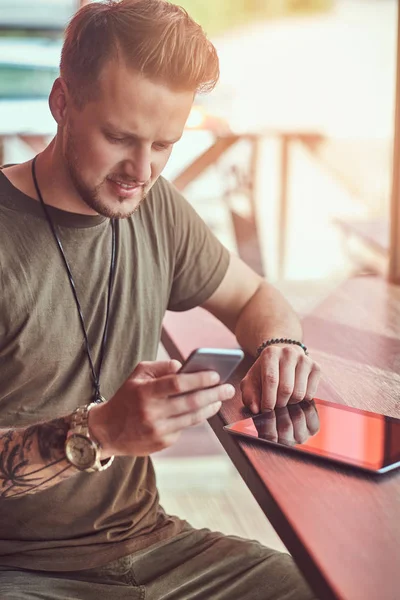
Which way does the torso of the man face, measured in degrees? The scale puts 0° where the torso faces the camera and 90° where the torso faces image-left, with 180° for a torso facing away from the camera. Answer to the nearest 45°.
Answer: approximately 315°

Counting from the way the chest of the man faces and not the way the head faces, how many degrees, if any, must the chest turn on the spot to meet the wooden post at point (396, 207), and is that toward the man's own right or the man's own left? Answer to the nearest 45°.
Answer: approximately 90° to the man's own left
